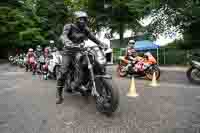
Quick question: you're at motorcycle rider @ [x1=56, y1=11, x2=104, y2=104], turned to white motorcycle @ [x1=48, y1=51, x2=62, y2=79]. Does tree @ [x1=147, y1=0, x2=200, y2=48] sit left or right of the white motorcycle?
right

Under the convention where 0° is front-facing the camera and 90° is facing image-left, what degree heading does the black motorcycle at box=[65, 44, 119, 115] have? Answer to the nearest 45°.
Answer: approximately 315°

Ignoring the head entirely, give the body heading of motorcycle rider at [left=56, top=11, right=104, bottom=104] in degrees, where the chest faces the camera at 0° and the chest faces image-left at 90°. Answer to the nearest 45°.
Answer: approximately 315°

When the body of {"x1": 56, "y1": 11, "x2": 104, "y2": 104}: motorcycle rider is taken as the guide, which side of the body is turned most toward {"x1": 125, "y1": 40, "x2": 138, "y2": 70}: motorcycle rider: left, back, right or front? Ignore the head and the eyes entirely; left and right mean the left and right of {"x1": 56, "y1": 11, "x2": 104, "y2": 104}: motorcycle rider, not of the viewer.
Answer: left

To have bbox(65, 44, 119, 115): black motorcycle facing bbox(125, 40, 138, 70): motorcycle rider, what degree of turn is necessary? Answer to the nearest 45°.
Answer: approximately 135° to its left

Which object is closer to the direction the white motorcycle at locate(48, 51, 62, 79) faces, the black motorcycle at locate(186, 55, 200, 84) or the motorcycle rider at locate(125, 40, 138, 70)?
the black motorcycle
